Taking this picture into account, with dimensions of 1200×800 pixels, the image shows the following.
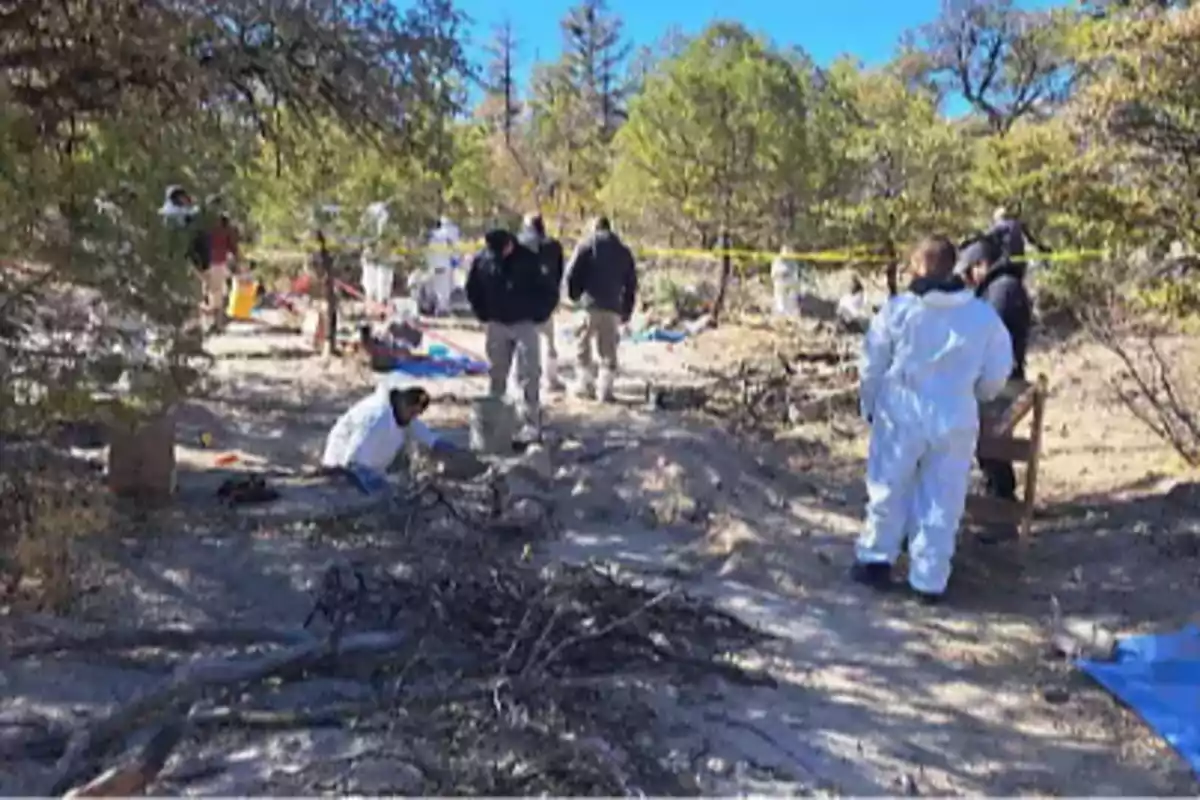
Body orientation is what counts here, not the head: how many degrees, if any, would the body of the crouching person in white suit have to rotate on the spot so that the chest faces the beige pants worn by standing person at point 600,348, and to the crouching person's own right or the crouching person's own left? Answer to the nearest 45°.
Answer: approximately 45° to the crouching person's own left

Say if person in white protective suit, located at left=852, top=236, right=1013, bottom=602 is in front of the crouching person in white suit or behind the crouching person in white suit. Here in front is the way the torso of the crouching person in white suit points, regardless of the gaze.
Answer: in front

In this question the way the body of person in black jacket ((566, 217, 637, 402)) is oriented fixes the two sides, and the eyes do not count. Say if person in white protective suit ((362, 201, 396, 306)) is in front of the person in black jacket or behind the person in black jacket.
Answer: in front

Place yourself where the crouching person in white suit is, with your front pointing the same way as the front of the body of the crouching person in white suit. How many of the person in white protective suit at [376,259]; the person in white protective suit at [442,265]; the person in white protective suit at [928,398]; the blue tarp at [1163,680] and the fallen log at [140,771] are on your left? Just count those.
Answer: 2

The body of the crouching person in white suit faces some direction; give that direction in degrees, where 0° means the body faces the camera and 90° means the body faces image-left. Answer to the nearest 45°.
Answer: approximately 270°

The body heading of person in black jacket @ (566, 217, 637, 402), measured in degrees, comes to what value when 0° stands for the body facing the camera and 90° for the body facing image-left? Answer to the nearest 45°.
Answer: approximately 180°

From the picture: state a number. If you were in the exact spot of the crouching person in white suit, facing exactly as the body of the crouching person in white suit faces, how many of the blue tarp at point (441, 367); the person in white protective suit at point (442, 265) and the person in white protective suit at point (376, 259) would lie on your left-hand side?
3

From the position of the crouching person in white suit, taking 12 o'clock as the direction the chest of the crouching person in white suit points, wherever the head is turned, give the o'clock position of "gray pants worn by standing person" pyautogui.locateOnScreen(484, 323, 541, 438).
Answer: The gray pants worn by standing person is roughly at 10 o'clock from the crouching person in white suit.

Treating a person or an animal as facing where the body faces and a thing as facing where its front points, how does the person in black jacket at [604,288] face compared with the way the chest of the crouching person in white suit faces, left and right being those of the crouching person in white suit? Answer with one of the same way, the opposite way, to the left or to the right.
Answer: to the left

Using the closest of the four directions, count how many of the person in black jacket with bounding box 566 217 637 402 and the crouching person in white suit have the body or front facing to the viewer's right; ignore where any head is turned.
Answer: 1

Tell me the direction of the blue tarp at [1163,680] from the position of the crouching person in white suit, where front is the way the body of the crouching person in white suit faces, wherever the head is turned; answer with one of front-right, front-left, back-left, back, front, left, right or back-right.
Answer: front-right

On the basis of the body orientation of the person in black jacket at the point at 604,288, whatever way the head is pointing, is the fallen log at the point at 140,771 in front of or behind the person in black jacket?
behind

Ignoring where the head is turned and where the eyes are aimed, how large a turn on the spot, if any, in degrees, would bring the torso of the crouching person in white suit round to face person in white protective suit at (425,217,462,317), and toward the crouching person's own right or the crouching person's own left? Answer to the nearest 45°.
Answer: approximately 90° to the crouching person's own left

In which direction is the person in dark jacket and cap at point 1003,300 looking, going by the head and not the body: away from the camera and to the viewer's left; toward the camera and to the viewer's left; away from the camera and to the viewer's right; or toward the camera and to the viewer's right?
toward the camera and to the viewer's left

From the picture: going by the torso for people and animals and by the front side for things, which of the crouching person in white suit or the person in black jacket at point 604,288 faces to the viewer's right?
the crouching person in white suit
